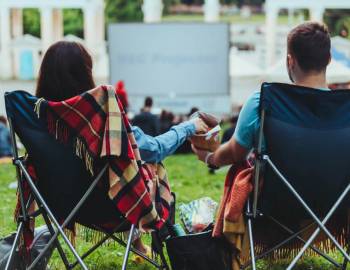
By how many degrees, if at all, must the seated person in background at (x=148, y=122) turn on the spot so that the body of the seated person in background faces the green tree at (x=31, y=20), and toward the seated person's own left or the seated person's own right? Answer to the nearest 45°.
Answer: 0° — they already face it

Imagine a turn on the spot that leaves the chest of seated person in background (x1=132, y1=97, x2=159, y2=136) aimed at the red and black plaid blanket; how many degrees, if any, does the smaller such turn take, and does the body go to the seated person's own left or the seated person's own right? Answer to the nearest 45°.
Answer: approximately 180°

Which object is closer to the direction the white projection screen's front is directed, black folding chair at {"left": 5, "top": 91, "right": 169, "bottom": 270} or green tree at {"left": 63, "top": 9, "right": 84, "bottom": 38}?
the black folding chair

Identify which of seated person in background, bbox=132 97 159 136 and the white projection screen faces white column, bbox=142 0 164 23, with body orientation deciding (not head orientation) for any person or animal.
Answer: the seated person in background

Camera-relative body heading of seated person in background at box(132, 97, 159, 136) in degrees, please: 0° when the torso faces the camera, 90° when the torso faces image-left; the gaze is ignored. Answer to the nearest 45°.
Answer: approximately 180°

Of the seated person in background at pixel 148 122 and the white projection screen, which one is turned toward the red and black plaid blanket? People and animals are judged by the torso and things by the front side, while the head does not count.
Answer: the white projection screen

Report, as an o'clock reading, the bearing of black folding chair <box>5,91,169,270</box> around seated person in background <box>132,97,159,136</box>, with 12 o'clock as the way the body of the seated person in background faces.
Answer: The black folding chair is roughly at 6 o'clock from the seated person in background.

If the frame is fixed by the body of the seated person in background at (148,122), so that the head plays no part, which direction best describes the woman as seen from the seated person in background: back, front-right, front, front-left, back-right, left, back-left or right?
back

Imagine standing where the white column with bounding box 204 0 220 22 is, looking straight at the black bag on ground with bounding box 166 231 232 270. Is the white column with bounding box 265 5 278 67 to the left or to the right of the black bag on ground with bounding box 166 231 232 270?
left

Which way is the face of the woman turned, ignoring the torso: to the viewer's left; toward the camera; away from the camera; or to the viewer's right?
away from the camera

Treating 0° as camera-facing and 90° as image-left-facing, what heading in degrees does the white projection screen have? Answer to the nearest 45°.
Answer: approximately 0°

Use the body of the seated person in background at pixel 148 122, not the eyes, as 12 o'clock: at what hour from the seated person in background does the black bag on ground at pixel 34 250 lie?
The black bag on ground is roughly at 6 o'clock from the seated person in background.

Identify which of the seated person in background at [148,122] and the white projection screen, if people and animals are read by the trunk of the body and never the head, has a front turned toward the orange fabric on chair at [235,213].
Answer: the white projection screen

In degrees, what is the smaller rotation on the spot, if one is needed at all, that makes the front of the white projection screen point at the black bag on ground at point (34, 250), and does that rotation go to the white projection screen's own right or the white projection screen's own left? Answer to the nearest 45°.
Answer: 0° — it already faces it

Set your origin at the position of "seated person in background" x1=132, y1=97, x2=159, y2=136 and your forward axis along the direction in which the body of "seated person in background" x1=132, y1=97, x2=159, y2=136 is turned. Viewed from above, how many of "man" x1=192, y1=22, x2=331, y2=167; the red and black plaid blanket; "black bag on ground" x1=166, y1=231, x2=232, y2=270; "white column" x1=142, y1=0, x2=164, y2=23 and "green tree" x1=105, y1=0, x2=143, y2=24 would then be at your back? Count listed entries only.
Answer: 3

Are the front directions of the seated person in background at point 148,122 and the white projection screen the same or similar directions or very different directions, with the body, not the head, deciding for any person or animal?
very different directions

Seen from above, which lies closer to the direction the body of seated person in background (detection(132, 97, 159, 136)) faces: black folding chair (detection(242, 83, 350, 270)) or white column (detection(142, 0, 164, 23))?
the white column

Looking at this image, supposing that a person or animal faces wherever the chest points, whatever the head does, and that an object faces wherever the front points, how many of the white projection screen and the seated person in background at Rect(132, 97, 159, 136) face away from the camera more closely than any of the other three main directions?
1

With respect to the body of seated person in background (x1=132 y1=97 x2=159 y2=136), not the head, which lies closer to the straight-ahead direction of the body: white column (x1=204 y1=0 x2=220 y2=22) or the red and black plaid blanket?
the white column

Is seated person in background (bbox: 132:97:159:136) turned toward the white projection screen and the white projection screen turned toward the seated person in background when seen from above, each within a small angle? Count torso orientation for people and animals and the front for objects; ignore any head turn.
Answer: yes
